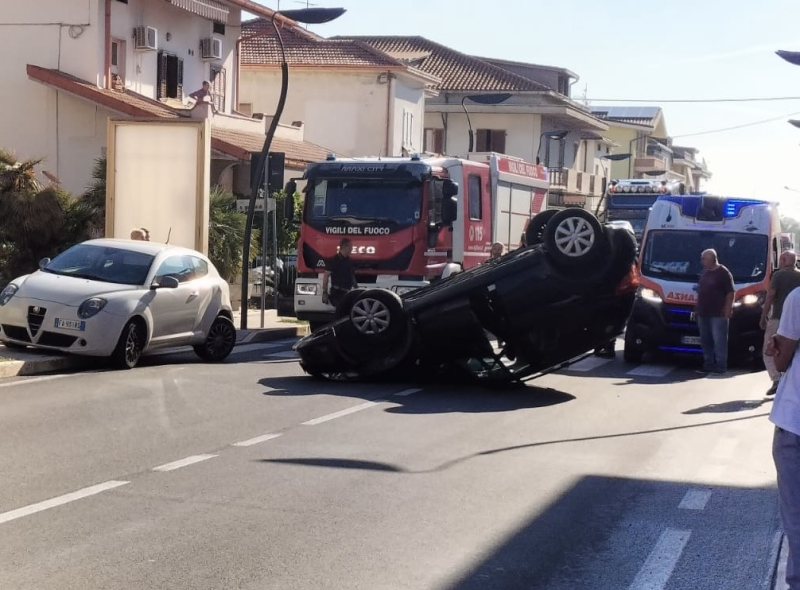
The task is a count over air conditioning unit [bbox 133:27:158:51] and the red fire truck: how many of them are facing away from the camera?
0

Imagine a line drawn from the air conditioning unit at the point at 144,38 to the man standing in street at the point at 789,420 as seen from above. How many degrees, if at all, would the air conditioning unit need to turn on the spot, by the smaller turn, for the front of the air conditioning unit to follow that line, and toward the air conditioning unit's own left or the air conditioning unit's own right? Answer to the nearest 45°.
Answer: approximately 45° to the air conditioning unit's own right

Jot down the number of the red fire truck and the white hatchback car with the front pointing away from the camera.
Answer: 0

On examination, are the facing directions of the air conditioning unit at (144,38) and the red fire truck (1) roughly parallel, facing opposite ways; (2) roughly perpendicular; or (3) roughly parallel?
roughly perpendicular

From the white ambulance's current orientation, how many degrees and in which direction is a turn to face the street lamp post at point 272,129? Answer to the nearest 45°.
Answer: approximately 90° to its right

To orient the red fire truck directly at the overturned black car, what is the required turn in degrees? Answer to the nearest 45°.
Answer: approximately 45° to its left

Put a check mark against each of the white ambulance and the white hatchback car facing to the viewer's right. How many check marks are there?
0

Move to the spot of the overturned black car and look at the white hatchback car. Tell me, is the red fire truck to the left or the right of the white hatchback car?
right

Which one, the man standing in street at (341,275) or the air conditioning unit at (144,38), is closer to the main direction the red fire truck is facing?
the man standing in street

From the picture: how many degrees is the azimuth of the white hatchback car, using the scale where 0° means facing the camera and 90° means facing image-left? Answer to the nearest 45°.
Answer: approximately 45°

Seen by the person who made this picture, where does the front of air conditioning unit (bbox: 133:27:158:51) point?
facing the viewer and to the right of the viewer

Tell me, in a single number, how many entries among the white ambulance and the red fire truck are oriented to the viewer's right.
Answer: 0

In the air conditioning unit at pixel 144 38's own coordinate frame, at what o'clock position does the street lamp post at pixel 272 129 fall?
The street lamp post is roughly at 1 o'clock from the air conditioning unit.
